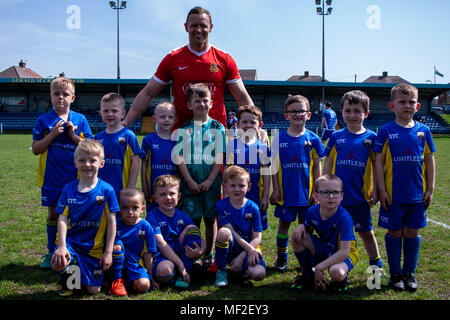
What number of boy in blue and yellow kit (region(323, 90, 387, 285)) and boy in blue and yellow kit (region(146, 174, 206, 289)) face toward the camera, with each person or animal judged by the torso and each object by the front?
2

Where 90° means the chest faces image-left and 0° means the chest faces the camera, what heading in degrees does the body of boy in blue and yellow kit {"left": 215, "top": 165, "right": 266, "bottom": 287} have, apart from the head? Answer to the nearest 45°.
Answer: approximately 0°

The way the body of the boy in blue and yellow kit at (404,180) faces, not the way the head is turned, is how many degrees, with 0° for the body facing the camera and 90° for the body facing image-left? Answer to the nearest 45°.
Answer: approximately 0°

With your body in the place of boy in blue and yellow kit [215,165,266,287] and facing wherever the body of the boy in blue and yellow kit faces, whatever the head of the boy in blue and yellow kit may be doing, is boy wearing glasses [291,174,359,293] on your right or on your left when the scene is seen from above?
on your left
